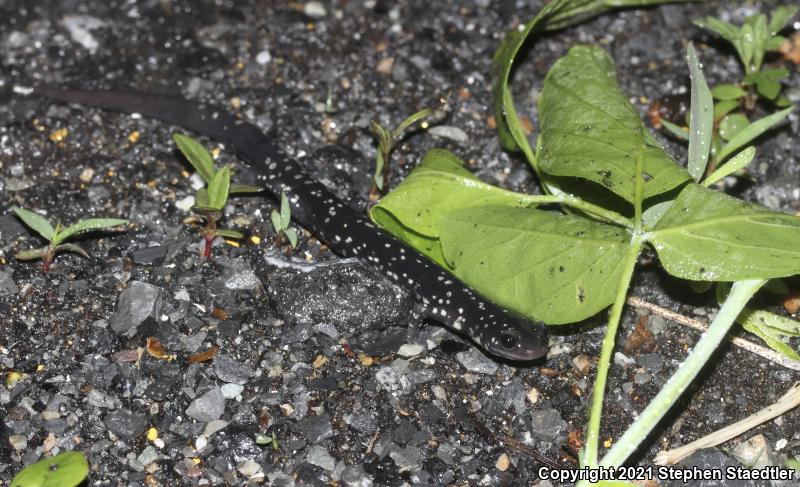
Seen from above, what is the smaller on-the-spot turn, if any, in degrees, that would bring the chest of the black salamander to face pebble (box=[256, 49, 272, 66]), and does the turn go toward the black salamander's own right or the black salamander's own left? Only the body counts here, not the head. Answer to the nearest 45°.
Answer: approximately 135° to the black salamander's own left

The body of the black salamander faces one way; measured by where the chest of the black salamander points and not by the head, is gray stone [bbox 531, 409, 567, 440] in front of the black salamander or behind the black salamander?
in front

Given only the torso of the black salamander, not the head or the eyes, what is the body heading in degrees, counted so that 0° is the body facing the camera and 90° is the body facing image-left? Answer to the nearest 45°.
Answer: approximately 315°

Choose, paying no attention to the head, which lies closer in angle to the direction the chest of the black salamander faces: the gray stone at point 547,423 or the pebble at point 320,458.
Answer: the gray stone

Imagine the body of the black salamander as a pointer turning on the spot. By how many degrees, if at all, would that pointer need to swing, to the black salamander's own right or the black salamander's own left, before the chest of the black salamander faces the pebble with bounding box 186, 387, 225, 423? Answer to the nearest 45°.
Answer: approximately 90° to the black salamander's own right

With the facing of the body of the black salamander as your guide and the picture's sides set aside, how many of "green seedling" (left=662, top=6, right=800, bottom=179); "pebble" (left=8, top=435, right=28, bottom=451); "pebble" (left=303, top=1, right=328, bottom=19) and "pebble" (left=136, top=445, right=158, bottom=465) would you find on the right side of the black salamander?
2

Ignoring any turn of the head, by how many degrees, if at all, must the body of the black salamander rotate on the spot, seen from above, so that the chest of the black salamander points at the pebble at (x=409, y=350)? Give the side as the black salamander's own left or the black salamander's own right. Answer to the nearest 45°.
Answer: approximately 45° to the black salamander's own right

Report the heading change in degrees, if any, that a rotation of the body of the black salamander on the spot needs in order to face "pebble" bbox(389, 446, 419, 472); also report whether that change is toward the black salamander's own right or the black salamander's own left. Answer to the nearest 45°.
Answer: approximately 45° to the black salamander's own right

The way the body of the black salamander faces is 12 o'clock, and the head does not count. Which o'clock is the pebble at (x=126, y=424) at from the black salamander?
The pebble is roughly at 3 o'clock from the black salamander.

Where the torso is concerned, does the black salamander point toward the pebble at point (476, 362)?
yes

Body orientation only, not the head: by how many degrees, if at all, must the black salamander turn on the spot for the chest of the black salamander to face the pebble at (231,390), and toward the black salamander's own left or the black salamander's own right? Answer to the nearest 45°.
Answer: approximately 90° to the black salamander's own right

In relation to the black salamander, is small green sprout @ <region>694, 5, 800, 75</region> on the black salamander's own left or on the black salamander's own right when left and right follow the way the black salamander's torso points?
on the black salamander's own left

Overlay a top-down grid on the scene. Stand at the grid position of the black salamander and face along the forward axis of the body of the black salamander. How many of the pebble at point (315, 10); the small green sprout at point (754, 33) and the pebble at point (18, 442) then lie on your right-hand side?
1

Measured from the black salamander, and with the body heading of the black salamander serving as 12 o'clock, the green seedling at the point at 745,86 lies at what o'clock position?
The green seedling is roughly at 10 o'clock from the black salamander.

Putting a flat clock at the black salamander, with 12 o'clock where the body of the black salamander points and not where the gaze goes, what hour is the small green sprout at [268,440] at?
The small green sprout is roughly at 2 o'clock from the black salamander.

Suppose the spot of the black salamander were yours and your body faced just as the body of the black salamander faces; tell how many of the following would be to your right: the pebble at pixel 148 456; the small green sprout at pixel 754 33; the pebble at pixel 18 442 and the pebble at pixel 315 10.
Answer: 2

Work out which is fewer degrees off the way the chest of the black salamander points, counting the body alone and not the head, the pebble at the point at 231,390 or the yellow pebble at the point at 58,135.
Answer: the pebble
